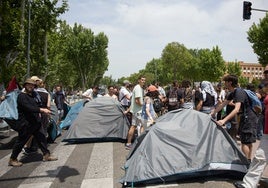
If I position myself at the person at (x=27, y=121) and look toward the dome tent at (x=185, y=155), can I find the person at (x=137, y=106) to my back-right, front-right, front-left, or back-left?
front-left

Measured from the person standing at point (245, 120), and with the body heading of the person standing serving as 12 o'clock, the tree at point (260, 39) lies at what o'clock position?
The tree is roughly at 3 o'clock from the person standing.

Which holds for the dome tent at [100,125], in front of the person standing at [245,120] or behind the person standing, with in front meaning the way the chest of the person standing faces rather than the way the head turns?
in front

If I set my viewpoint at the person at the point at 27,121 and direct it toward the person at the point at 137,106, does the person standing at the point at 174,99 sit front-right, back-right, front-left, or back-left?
front-left

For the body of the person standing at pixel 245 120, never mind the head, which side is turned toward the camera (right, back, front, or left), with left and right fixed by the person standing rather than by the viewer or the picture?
left
